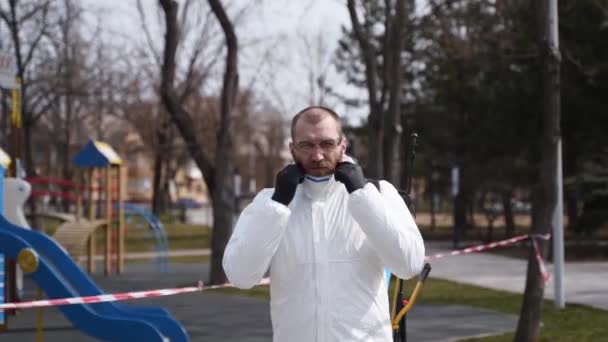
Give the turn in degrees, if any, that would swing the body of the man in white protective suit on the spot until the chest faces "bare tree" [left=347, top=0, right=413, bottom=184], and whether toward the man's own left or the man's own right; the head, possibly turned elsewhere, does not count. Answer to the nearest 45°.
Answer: approximately 180°

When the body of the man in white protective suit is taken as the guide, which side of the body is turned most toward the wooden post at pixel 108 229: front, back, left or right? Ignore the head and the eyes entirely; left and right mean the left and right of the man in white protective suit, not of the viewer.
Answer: back

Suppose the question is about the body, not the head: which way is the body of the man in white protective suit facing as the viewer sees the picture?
toward the camera

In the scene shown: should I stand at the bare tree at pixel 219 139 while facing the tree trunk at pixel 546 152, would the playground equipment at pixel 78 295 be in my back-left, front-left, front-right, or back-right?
front-right

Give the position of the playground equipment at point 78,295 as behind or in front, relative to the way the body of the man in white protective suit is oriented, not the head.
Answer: behind

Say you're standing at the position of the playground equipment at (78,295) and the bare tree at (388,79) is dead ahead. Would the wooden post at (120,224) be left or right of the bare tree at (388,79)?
left

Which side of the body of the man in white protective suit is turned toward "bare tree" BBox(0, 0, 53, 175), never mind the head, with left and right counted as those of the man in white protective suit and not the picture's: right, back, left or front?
back

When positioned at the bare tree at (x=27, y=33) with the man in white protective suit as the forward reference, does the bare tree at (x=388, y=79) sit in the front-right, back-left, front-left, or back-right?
front-left
